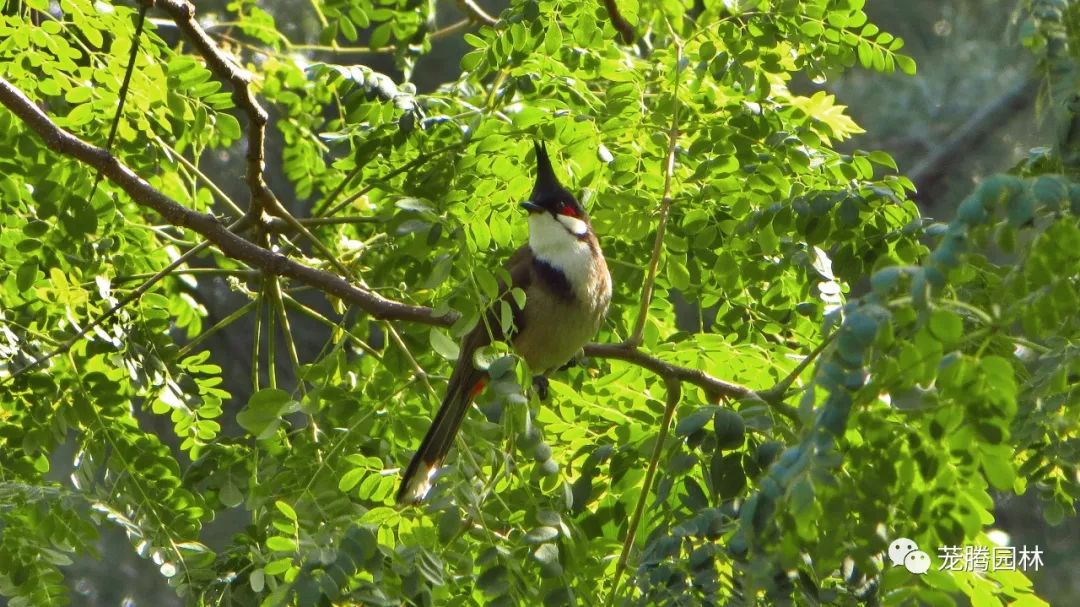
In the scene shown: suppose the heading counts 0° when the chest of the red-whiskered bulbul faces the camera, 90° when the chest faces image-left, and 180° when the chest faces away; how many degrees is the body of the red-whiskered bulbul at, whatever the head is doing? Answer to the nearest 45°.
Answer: approximately 315°
